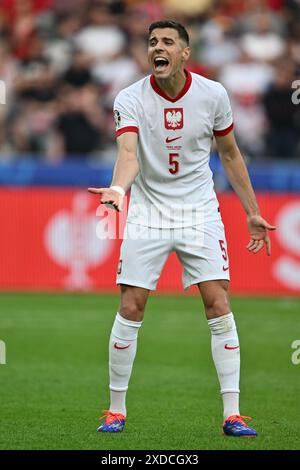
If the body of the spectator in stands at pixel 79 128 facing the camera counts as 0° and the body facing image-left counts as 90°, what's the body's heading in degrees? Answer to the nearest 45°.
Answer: approximately 0°

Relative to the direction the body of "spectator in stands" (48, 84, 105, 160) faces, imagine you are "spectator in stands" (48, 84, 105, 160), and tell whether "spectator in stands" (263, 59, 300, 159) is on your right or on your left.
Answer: on your left
